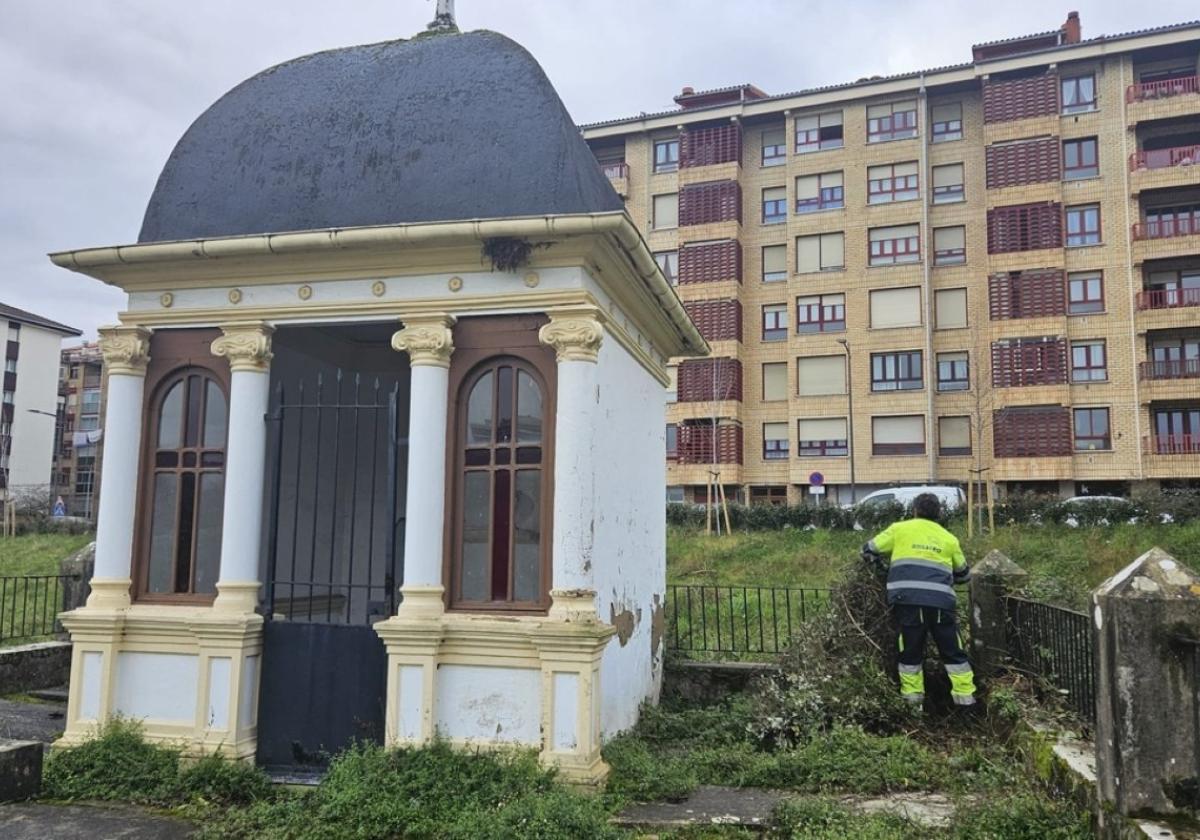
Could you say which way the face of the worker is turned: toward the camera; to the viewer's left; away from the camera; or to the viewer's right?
away from the camera

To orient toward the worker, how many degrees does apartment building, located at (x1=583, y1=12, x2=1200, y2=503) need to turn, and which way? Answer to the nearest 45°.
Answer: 0° — it already faces them

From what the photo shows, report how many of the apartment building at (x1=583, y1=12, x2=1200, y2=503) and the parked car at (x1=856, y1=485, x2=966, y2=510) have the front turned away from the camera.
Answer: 0

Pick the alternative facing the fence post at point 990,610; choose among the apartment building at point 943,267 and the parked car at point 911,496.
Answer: the apartment building

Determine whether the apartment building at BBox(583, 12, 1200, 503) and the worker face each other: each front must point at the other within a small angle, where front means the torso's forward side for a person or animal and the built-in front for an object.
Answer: yes

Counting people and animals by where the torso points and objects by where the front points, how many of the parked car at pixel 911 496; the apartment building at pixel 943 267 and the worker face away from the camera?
1

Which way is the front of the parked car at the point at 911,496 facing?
to the viewer's left

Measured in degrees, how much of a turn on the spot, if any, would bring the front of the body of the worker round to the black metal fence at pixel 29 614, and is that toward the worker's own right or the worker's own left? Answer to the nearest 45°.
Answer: approximately 90° to the worker's own left

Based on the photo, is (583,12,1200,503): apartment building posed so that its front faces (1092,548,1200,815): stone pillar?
yes

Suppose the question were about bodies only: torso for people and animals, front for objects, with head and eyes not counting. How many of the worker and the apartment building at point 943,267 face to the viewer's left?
0

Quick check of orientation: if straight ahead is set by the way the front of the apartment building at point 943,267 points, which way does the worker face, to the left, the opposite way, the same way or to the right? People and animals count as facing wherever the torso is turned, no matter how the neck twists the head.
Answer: the opposite way

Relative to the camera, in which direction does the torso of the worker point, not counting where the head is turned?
away from the camera

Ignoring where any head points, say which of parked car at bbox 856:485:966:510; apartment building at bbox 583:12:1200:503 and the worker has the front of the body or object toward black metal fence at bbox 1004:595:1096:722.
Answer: the apartment building

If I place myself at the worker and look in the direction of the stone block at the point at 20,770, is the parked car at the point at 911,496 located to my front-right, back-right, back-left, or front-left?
back-right

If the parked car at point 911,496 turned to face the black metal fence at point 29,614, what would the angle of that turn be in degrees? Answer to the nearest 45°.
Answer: approximately 45° to its left

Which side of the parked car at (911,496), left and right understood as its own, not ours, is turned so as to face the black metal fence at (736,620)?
left
